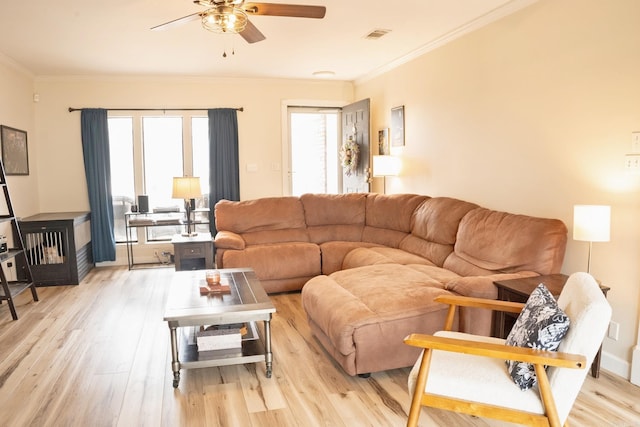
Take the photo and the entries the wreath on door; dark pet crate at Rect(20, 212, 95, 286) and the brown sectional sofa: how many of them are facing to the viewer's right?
0

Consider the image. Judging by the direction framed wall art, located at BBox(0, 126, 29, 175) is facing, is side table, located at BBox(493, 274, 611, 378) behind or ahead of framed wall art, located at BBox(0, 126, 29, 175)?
ahead

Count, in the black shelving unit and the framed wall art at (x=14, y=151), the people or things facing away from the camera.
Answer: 0

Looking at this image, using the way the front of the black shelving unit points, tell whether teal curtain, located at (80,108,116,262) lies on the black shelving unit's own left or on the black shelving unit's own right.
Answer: on the black shelving unit's own left

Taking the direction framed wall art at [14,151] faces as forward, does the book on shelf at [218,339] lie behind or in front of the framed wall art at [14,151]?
in front

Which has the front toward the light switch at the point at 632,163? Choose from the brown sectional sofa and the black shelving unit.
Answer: the black shelving unit

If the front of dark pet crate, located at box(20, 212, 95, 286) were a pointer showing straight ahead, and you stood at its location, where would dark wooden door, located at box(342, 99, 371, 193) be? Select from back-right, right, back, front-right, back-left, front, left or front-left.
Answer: left

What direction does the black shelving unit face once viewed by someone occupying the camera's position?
facing the viewer and to the right of the viewer

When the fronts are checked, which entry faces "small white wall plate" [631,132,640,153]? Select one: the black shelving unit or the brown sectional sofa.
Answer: the black shelving unit

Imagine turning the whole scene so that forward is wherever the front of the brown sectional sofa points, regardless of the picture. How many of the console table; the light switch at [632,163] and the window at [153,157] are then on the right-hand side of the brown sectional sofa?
2

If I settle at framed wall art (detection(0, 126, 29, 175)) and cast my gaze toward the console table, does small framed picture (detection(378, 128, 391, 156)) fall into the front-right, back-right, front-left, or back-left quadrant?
front-right

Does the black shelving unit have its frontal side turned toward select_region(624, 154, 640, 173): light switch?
yes

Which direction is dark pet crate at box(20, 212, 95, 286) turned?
toward the camera

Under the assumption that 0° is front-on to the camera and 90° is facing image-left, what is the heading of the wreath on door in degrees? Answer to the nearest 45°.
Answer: approximately 45°

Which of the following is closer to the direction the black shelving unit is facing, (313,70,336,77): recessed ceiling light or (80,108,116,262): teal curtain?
the recessed ceiling light

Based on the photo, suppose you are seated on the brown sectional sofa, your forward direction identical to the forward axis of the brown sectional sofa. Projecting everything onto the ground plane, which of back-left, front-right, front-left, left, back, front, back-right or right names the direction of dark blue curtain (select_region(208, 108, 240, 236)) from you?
right
